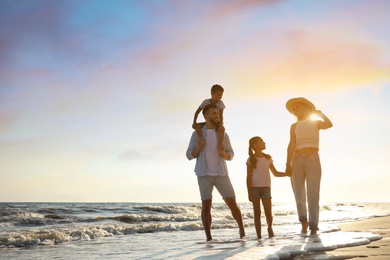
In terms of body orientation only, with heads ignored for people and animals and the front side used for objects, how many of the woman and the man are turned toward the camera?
2

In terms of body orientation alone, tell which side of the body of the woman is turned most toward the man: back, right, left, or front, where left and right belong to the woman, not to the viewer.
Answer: right

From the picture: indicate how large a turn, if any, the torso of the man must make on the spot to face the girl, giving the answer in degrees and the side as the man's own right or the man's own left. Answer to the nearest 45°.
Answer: approximately 135° to the man's own left

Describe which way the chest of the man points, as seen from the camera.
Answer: toward the camera

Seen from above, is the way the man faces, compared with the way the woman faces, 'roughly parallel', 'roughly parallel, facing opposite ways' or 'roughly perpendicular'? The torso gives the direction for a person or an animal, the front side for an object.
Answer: roughly parallel

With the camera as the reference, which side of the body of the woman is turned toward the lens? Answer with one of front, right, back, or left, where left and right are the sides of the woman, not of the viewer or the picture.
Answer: front

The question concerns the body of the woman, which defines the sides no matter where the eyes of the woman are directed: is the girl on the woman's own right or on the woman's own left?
on the woman's own right

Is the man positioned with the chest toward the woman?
no
